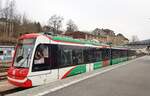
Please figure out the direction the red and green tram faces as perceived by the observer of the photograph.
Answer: facing the viewer and to the left of the viewer
